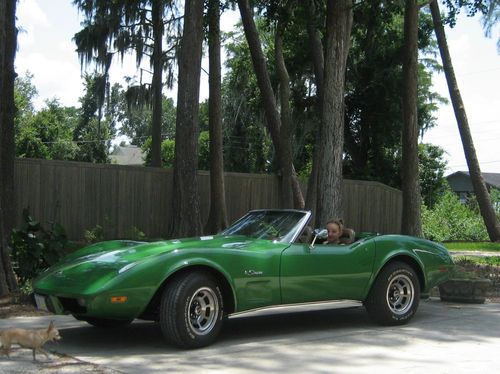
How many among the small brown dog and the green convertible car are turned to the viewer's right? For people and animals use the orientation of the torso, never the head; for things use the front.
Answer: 1

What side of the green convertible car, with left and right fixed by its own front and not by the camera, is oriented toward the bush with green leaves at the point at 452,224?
back

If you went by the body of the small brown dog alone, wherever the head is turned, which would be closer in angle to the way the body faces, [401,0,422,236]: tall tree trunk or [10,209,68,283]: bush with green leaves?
the tall tree trunk

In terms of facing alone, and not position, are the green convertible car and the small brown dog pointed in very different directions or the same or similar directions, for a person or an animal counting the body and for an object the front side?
very different directions

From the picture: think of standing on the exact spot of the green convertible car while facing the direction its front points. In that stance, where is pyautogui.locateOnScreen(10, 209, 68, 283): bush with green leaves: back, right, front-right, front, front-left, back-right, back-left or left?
right

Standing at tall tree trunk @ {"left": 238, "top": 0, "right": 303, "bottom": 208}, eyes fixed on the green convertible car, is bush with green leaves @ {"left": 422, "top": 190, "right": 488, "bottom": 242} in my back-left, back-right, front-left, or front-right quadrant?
back-left

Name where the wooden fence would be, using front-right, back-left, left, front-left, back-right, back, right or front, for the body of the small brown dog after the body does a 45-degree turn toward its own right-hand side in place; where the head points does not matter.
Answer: back-left

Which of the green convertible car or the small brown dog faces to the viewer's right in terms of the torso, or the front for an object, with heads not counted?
the small brown dog

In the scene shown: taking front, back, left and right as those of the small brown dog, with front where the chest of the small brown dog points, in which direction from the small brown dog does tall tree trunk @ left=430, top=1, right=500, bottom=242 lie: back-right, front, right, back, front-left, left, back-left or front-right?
front-left

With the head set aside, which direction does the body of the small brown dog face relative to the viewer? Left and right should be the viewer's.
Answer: facing to the right of the viewer

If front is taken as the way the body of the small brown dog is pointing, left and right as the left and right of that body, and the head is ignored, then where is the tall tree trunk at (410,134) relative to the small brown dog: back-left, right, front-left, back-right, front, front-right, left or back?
front-left

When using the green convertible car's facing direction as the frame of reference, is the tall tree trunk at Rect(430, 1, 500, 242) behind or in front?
behind

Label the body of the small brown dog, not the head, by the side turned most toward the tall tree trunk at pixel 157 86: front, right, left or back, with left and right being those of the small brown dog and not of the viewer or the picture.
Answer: left

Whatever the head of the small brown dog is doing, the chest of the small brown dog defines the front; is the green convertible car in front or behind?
in front
